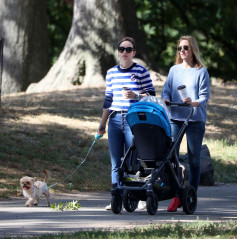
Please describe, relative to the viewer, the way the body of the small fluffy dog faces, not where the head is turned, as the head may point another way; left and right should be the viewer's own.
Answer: facing the viewer and to the left of the viewer

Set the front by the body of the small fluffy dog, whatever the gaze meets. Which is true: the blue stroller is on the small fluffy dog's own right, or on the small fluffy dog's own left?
on the small fluffy dog's own left

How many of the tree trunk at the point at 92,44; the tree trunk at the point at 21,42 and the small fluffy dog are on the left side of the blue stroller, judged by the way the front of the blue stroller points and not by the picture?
0

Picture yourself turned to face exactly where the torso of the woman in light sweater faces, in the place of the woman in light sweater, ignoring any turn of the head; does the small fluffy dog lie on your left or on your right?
on your right

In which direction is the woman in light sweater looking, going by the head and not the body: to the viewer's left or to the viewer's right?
to the viewer's left

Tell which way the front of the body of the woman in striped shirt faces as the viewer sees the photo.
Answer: toward the camera

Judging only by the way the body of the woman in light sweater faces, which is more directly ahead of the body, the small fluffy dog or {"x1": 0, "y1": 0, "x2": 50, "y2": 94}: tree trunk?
the small fluffy dog

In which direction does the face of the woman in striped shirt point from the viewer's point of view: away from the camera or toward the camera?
toward the camera

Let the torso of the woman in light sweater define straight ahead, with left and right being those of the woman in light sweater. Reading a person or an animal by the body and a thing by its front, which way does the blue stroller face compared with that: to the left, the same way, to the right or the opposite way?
the same way

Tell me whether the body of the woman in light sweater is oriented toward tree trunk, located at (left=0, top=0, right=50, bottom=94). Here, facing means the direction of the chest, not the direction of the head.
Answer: no

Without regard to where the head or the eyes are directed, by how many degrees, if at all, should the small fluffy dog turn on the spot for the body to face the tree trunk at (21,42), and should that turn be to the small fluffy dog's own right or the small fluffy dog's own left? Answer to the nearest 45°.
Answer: approximately 135° to the small fluffy dog's own right

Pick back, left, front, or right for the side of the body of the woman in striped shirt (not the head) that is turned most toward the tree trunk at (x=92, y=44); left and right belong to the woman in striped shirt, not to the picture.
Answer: back
